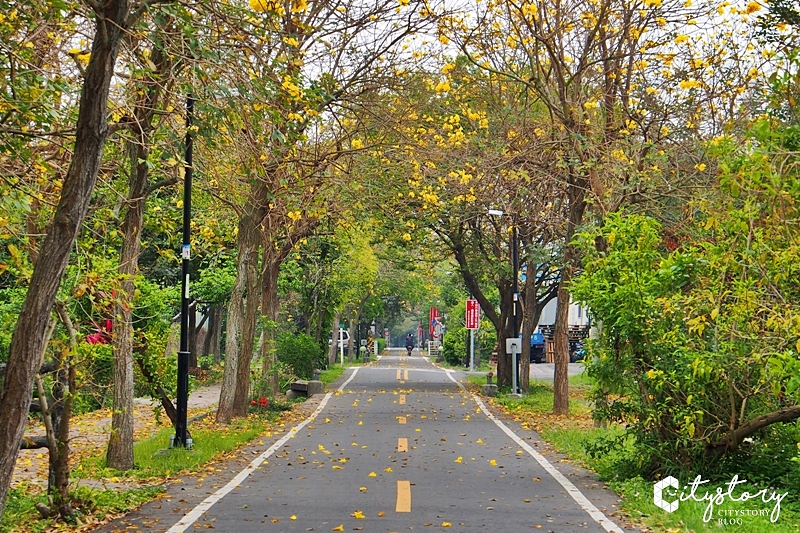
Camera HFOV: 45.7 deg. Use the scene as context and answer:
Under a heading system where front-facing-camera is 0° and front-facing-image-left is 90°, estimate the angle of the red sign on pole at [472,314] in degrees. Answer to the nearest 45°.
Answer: approximately 0°

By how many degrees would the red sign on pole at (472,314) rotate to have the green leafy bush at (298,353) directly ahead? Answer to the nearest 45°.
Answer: approximately 45° to its right

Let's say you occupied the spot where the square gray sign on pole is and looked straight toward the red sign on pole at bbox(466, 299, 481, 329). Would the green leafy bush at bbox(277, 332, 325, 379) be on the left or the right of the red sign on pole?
left

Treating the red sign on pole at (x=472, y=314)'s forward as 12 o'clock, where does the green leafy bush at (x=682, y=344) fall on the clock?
The green leafy bush is roughly at 12 o'clock from the red sign on pole.

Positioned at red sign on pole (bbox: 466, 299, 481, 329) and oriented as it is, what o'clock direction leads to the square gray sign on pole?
The square gray sign on pole is roughly at 12 o'clock from the red sign on pole.
